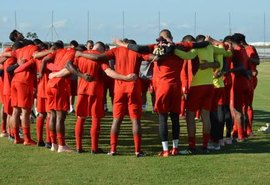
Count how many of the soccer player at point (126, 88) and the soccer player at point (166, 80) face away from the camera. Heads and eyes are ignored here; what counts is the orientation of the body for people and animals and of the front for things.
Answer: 2

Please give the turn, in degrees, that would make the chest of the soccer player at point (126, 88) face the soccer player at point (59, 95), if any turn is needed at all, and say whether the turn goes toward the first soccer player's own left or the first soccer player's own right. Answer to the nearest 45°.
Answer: approximately 45° to the first soccer player's own left

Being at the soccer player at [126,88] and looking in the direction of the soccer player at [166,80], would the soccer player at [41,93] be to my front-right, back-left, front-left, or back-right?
back-left

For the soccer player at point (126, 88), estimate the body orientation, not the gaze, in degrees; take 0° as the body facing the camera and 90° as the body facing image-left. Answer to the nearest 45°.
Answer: approximately 180°

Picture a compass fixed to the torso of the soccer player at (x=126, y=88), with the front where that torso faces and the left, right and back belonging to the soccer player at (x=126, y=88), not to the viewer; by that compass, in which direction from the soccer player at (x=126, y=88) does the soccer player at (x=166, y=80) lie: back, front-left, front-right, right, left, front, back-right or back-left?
right

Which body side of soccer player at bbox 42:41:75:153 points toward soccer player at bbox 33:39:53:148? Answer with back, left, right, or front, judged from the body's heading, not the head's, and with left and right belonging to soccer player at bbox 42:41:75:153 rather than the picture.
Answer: left

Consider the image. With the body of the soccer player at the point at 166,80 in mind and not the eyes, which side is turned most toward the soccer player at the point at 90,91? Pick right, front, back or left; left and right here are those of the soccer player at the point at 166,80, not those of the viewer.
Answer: left

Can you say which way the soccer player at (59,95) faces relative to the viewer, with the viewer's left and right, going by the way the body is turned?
facing away from the viewer and to the right of the viewer

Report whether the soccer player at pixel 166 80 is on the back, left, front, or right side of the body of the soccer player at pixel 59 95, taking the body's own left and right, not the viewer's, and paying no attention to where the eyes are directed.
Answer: right

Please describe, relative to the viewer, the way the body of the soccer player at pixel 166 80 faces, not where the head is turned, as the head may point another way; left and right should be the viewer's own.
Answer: facing away from the viewer
